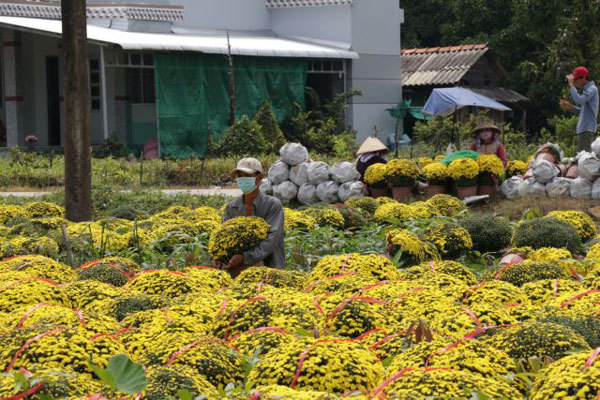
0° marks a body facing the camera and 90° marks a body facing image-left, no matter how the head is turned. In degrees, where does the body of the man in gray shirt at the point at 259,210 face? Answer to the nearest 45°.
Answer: approximately 45°

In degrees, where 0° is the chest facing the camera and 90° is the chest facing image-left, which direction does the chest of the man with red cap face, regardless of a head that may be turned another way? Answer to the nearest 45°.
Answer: approximately 90°

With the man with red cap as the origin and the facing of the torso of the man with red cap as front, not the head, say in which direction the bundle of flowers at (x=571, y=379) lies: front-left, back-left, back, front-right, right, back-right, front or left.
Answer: left

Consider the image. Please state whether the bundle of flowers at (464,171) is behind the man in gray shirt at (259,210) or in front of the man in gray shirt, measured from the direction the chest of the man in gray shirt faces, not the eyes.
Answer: behind

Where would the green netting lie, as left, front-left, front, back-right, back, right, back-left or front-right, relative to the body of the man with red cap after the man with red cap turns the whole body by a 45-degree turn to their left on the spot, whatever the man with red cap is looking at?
right

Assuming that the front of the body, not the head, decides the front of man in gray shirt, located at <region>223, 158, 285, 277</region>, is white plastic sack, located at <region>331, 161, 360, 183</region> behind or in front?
behind

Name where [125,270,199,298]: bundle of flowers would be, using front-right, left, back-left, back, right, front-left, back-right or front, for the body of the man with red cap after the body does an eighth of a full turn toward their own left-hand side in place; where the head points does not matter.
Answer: front-left

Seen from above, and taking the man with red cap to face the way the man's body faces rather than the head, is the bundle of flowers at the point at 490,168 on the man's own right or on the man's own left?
on the man's own left

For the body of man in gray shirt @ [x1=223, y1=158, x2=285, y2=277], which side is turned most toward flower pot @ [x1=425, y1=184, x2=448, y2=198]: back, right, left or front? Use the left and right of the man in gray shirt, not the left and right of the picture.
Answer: back

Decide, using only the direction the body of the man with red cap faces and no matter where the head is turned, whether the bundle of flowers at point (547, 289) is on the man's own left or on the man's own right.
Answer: on the man's own left

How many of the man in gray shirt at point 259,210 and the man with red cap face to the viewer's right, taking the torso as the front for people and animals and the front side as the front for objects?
0

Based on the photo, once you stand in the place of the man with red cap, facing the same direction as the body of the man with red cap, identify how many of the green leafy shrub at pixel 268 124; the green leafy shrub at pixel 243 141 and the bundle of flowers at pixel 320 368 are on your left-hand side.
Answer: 1
